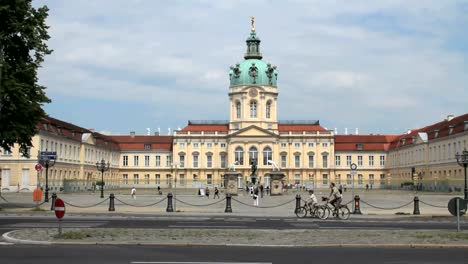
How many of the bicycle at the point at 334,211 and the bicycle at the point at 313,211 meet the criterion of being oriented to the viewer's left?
2

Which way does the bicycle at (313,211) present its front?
to the viewer's left

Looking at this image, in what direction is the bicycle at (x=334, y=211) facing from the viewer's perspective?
to the viewer's left

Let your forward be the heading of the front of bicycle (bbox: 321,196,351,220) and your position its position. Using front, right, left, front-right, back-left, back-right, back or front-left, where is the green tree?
front

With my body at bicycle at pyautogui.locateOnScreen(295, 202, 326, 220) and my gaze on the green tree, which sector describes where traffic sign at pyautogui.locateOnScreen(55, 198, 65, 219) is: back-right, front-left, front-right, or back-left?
front-left

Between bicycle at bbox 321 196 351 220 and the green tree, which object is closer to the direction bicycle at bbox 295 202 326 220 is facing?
the green tree

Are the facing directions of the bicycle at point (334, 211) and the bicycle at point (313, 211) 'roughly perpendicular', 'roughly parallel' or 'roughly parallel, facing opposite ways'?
roughly parallel

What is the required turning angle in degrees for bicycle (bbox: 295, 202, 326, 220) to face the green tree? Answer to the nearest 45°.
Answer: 0° — it already faces it
